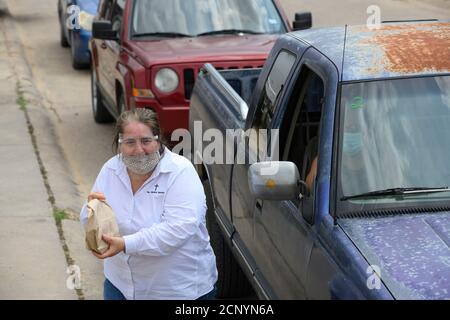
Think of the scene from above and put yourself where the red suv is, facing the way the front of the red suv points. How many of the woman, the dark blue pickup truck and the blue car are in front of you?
2

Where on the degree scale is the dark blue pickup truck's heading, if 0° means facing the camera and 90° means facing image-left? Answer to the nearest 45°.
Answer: approximately 315°

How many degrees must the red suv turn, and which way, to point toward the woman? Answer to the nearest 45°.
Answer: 0° — it already faces them

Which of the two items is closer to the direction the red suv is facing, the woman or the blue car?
the woman

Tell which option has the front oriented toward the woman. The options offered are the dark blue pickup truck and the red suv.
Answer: the red suv

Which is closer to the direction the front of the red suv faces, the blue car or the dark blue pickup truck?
the dark blue pickup truck

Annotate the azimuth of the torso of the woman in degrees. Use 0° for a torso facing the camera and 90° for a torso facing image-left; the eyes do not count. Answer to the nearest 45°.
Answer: approximately 45°

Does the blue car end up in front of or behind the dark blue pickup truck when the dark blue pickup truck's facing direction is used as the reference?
behind

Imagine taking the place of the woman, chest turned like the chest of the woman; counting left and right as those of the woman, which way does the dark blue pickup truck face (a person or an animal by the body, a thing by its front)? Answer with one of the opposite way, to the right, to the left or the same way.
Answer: to the left

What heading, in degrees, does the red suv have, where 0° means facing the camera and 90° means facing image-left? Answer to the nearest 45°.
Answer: approximately 0°

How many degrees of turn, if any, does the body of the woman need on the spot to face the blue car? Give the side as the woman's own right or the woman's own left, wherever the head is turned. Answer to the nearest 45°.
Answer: approximately 135° to the woman's own right
